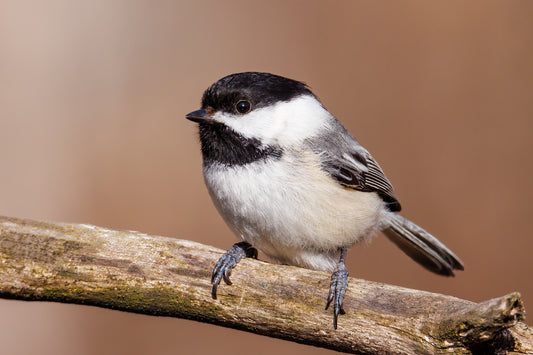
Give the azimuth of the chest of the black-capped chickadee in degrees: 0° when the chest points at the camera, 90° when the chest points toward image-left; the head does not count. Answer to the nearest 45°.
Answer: approximately 45°
